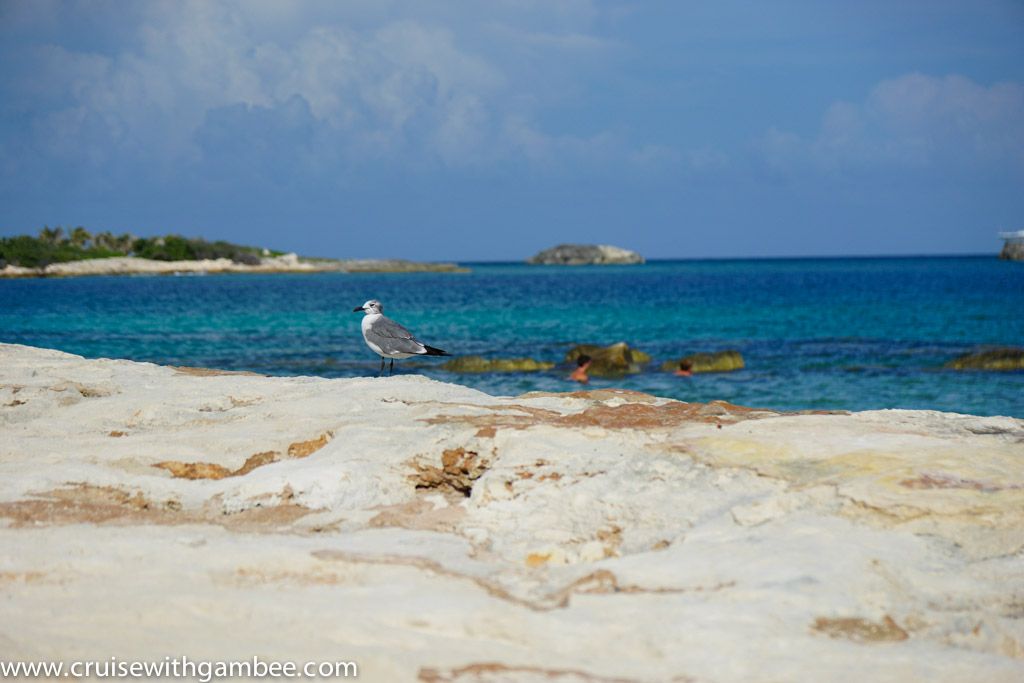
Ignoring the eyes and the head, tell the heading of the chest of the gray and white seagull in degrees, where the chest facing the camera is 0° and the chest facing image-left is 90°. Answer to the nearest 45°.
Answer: approximately 90°

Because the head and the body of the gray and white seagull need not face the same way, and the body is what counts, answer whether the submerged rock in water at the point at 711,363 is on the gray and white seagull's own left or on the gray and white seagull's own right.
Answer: on the gray and white seagull's own right

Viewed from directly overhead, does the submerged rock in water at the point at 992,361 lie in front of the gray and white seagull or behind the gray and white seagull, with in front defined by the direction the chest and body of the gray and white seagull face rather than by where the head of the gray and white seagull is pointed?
behind

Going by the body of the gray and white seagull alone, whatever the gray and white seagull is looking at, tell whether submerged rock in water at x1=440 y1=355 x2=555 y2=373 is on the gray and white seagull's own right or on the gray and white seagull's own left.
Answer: on the gray and white seagull's own right

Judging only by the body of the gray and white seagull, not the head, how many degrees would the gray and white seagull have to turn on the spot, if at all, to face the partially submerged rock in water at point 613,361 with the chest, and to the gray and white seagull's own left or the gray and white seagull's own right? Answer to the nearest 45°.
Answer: approximately 135° to the gray and white seagull's own right
